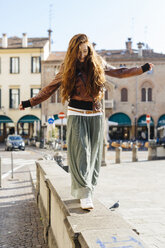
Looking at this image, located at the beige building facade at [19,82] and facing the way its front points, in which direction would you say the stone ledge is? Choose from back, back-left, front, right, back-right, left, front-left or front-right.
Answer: front

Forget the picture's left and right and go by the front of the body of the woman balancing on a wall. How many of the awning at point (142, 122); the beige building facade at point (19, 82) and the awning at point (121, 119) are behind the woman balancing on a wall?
3

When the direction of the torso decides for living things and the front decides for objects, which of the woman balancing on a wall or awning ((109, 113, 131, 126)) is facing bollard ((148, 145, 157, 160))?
the awning

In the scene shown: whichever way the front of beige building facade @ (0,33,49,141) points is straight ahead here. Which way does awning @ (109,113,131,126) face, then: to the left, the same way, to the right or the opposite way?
the same way

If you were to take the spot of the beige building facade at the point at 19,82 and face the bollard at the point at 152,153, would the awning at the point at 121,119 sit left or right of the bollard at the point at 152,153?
left

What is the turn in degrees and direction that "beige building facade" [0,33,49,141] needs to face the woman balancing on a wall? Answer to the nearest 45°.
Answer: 0° — it already faces them

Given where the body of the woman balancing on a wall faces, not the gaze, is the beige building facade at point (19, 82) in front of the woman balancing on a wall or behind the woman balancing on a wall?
behind

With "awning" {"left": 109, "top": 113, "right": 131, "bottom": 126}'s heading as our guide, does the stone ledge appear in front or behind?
in front

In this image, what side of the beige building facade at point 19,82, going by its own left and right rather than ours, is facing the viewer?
front

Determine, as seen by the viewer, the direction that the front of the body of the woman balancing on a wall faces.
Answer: toward the camera

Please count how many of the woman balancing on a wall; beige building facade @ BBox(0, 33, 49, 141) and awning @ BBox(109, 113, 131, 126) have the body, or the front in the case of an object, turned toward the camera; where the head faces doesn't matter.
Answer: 3

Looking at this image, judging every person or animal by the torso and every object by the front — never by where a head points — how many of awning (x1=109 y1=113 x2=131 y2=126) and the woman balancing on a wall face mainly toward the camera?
2

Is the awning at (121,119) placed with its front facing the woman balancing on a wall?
yes

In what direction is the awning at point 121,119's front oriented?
toward the camera

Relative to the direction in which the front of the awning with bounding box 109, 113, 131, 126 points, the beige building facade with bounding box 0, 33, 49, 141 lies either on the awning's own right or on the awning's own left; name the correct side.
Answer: on the awning's own right

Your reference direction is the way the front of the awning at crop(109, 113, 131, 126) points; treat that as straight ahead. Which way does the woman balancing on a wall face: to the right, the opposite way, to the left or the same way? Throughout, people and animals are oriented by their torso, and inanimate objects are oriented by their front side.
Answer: the same way
